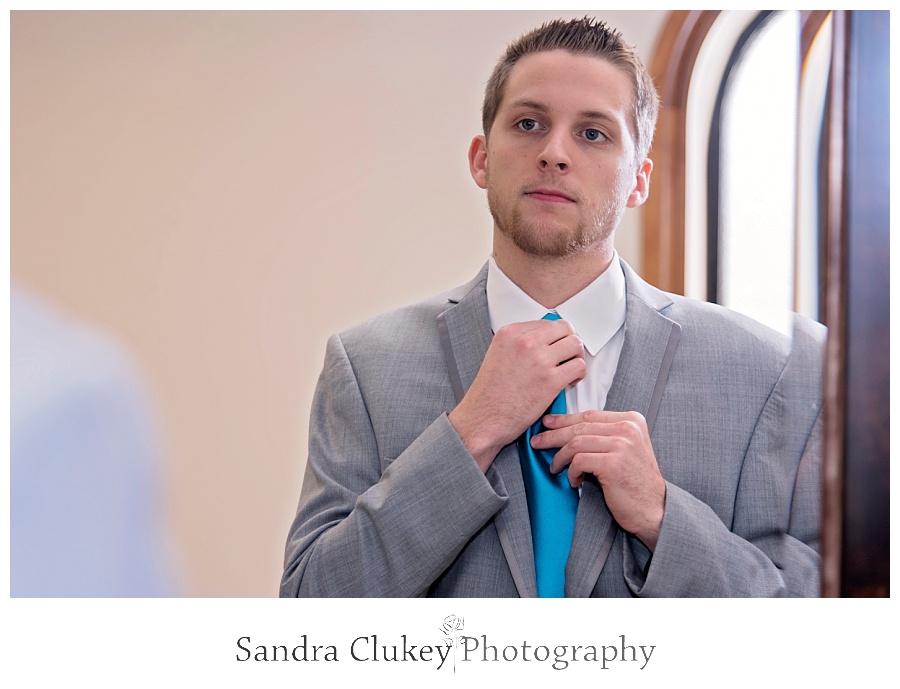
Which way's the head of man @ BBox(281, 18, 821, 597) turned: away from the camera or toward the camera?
toward the camera

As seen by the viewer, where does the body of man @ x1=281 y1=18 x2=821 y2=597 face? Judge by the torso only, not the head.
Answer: toward the camera

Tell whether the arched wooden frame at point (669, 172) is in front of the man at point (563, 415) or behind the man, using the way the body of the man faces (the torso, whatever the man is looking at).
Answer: behind
